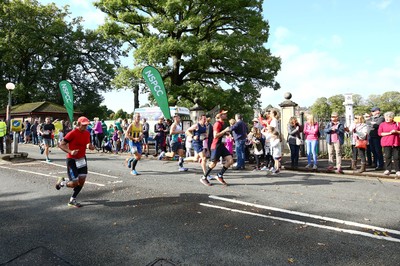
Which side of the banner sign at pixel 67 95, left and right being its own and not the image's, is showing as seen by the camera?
front

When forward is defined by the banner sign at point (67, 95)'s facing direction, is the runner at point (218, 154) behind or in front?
in front

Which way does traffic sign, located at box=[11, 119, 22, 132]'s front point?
toward the camera

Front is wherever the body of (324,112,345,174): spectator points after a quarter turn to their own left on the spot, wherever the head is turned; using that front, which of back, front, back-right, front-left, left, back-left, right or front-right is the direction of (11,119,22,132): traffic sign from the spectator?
back

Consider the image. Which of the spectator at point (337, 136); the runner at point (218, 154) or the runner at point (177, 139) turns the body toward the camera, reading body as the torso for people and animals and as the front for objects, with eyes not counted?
the spectator

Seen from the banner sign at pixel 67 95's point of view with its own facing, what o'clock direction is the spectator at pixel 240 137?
The spectator is roughly at 11 o'clock from the banner sign.

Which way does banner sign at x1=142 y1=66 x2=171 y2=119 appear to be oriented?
toward the camera

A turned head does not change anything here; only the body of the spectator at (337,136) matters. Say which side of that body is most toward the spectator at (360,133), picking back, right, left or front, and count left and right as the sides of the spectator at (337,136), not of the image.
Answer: left

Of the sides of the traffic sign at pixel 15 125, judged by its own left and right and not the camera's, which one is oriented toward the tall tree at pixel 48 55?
back
